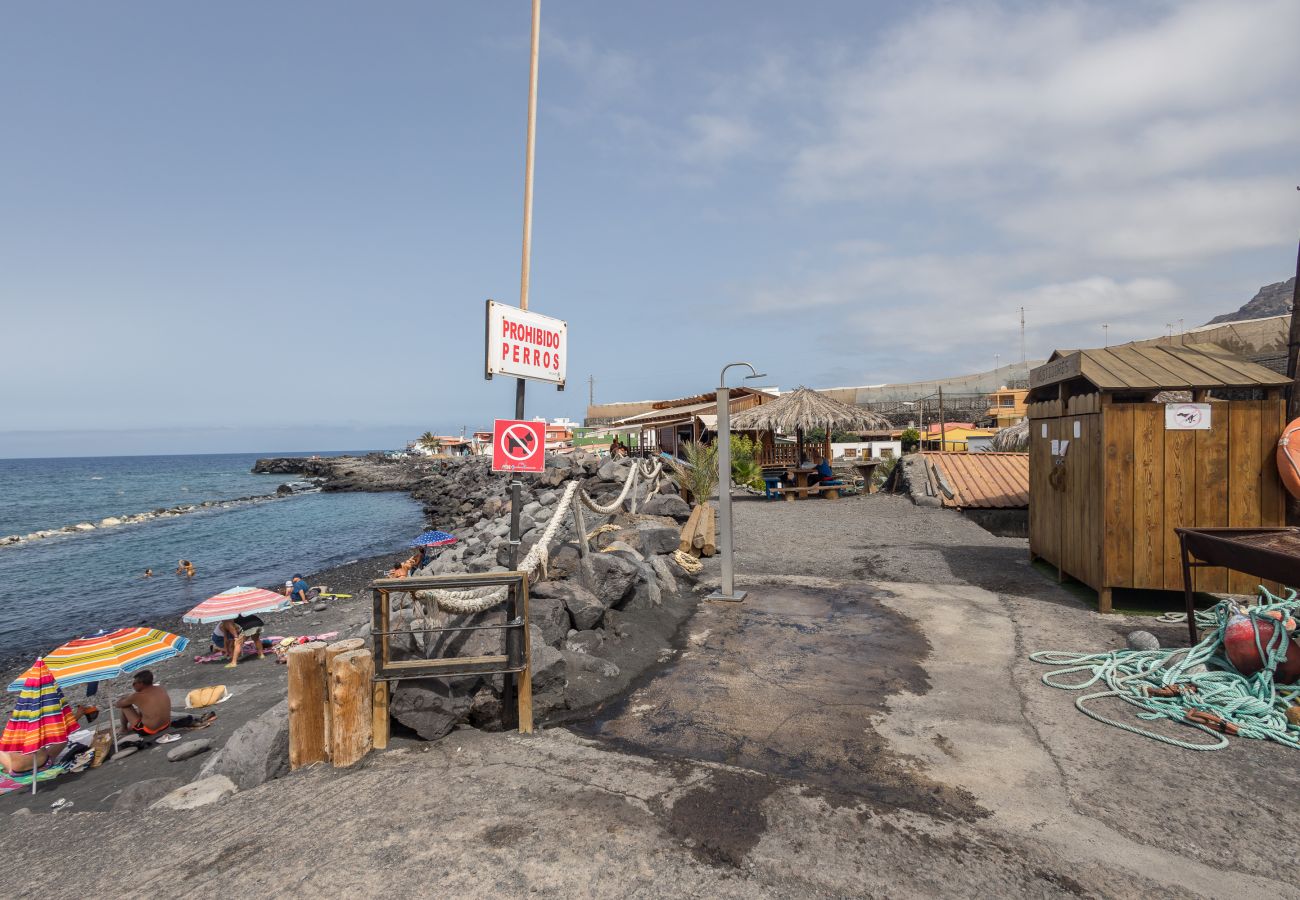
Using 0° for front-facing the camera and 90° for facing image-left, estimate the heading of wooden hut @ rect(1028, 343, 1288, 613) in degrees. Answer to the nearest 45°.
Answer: approximately 45°

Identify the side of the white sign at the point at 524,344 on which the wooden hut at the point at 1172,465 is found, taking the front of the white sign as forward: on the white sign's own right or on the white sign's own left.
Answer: on the white sign's own left

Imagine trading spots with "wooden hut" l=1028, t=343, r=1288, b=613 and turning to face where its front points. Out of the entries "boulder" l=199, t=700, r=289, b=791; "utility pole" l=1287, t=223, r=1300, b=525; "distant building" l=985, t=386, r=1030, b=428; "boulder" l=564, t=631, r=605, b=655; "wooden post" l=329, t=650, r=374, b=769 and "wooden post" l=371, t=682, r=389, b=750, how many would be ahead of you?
4

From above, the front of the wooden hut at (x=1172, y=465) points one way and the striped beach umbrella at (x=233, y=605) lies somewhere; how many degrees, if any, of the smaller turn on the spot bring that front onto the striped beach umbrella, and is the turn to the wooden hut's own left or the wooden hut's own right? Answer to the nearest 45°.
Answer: approximately 45° to the wooden hut's own right

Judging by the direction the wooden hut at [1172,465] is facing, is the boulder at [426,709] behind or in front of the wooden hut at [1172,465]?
in front

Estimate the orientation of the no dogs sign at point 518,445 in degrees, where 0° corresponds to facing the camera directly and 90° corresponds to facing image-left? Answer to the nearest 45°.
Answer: approximately 0°

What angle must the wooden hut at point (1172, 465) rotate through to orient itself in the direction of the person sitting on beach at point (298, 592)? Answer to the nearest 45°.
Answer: approximately 45° to its right

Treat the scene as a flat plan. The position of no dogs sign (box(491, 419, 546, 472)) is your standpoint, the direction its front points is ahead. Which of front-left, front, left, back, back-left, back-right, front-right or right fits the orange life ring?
left

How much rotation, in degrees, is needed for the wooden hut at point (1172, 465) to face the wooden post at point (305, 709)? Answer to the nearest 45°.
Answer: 0° — it already faces it

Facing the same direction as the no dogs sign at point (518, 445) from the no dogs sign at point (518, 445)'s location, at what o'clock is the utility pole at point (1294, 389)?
The utility pole is roughly at 9 o'clock from the no dogs sign.
